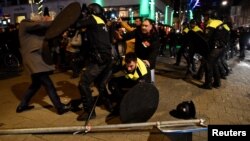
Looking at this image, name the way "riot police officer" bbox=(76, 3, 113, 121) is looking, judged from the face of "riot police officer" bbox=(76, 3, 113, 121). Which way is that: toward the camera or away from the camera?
away from the camera

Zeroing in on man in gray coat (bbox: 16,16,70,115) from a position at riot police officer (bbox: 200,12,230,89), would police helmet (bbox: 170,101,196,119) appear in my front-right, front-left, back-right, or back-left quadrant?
front-left

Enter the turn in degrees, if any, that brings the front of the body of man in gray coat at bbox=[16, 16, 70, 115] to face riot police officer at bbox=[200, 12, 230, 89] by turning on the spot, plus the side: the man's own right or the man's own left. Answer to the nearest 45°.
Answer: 0° — they already face them

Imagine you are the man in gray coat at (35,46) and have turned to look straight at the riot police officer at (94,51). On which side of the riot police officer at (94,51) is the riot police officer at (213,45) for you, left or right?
left

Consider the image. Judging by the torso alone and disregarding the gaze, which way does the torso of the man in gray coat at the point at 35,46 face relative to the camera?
to the viewer's right

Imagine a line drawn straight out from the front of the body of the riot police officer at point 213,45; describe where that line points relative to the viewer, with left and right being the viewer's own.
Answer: facing away from the viewer and to the left of the viewer

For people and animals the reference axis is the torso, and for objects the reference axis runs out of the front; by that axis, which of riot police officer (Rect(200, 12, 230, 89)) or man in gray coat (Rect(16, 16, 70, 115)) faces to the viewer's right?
the man in gray coat
